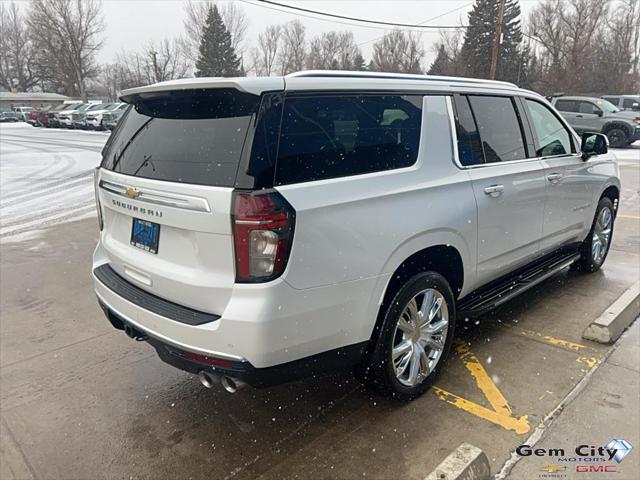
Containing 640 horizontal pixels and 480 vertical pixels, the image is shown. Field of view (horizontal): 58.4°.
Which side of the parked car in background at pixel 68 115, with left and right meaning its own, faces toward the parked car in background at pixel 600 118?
left

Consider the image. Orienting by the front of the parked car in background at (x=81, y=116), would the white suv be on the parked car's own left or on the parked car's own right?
on the parked car's own left

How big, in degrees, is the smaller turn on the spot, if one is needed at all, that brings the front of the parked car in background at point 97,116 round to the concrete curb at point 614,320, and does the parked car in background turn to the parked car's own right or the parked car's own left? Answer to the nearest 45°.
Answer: approximately 45° to the parked car's own left

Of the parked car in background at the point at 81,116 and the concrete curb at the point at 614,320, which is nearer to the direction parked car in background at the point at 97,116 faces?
the concrete curb

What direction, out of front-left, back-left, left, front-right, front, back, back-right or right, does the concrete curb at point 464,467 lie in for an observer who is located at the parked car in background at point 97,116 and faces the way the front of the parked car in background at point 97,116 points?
front-left

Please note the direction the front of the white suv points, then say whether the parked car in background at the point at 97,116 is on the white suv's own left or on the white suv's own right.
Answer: on the white suv's own left

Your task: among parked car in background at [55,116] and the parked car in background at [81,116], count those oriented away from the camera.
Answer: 0

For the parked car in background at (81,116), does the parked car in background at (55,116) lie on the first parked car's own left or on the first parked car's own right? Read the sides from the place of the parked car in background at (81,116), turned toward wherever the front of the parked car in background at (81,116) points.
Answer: on the first parked car's own right

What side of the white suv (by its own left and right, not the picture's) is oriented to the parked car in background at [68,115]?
left

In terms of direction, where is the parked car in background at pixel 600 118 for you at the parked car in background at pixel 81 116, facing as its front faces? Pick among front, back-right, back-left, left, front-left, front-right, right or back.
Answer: left

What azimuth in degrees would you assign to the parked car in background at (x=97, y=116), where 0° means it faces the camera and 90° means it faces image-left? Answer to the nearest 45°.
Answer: approximately 45°

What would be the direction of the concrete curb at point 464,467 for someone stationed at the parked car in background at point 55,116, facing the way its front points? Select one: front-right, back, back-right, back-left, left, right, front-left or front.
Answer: front-left
